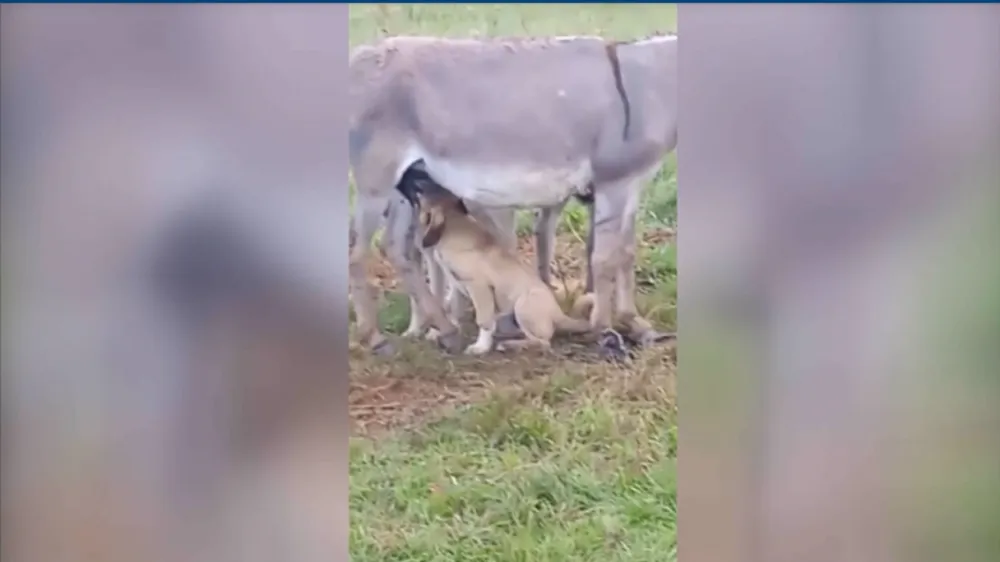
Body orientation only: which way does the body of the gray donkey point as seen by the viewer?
to the viewer's right

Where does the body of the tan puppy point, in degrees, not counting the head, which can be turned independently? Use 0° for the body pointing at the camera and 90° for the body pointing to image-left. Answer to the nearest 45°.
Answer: approximately 90°

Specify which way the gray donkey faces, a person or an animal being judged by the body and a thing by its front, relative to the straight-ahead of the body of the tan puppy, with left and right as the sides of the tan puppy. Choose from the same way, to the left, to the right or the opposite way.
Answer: the opposite way
